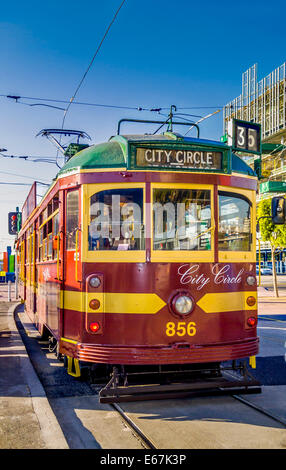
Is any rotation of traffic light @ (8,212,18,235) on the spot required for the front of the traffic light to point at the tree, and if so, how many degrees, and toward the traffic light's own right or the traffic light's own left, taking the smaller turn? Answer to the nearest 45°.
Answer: approximately 90° to the traffic light's own left

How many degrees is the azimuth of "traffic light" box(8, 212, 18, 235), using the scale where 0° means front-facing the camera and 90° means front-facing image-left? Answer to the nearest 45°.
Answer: approximately 0°

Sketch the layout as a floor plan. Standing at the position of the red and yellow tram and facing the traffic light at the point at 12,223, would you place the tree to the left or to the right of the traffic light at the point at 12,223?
right

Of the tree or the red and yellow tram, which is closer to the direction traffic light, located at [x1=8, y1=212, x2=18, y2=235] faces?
the red and yellow tram

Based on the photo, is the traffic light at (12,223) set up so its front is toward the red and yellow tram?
yes
